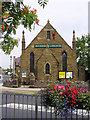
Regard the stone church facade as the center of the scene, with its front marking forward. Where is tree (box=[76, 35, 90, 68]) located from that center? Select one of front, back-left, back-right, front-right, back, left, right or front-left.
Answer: back-left

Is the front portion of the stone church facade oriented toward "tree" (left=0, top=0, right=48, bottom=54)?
yes

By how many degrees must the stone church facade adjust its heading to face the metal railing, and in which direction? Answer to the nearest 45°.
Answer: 0° — it already faces it

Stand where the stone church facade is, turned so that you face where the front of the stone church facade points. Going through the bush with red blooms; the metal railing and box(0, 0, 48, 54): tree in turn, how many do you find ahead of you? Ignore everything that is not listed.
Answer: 3

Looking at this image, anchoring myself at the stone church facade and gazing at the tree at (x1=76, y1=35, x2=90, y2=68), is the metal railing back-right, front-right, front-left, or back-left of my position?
back-right

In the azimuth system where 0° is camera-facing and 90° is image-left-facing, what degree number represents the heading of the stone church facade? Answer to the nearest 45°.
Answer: approximately 0°

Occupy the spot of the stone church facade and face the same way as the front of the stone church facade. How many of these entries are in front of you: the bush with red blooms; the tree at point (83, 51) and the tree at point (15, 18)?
2

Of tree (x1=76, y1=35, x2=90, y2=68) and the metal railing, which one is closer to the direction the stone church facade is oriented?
the metal railing

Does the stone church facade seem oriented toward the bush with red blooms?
yes

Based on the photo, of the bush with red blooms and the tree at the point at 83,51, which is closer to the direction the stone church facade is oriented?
the bush with red blooms
